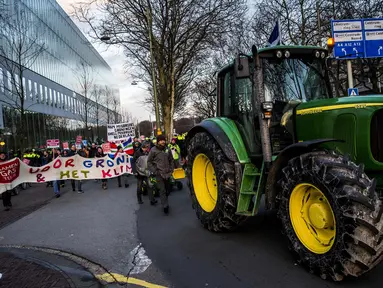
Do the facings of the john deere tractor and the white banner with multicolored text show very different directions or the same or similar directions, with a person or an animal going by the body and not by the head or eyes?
same or similar directions

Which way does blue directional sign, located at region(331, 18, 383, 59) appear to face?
toward the camera

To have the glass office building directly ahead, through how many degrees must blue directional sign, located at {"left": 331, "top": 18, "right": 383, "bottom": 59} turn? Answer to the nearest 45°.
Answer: approximately 135° to its right

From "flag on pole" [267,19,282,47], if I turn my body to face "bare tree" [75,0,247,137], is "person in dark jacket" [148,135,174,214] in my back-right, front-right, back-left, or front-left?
front-left

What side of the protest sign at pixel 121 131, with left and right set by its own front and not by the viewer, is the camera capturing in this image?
front

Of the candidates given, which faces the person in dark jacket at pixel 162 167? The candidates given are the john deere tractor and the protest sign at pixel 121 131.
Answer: the protest sign

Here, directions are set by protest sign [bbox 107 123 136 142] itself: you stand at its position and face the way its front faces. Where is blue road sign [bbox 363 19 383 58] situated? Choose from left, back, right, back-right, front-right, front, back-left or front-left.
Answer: front-left

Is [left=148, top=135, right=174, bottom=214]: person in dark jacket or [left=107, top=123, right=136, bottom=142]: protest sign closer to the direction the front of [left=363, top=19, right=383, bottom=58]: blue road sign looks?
the person in dark jacket

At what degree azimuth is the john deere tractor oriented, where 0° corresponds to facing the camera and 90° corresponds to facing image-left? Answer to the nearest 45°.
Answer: approximately 315°
